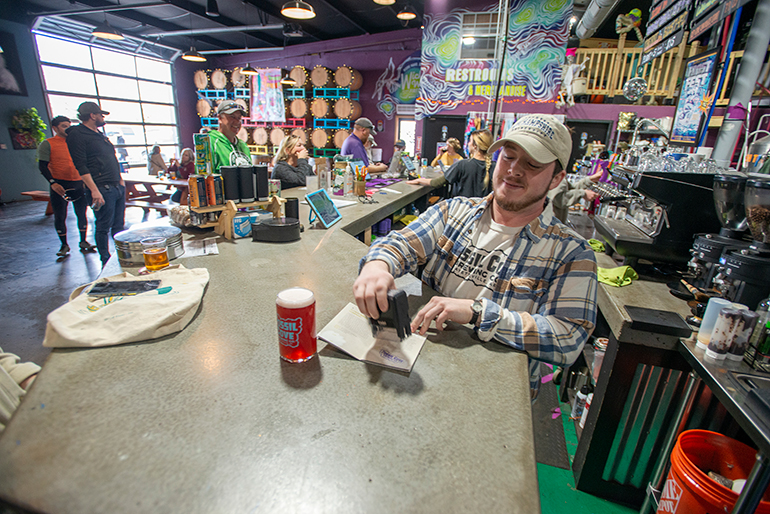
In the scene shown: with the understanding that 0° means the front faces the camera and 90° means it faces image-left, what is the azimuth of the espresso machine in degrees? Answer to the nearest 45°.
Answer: approximately 45°

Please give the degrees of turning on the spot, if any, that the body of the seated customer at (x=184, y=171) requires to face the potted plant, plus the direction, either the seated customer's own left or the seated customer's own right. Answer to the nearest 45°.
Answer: approximately 45° to the seated customer's own right

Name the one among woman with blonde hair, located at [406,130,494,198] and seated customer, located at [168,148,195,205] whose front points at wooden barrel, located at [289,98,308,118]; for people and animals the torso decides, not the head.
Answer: the woman with blonde hair

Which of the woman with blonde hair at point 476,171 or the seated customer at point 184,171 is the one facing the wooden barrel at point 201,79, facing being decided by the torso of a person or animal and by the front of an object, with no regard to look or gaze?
the woman with blonde hair

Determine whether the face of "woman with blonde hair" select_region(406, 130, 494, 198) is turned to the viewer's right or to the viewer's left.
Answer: to the viewer's left

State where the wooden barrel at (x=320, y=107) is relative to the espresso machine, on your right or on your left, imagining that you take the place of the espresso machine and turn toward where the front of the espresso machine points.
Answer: on your right

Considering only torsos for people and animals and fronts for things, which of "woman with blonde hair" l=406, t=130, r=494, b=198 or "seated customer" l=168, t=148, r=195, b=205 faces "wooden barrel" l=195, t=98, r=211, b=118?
the woman with blonde hair

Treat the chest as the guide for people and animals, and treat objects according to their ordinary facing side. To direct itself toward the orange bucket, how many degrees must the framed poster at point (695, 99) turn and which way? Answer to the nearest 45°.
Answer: approximately 45° to its left

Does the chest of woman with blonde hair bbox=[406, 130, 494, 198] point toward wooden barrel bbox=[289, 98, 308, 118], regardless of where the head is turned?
yes
